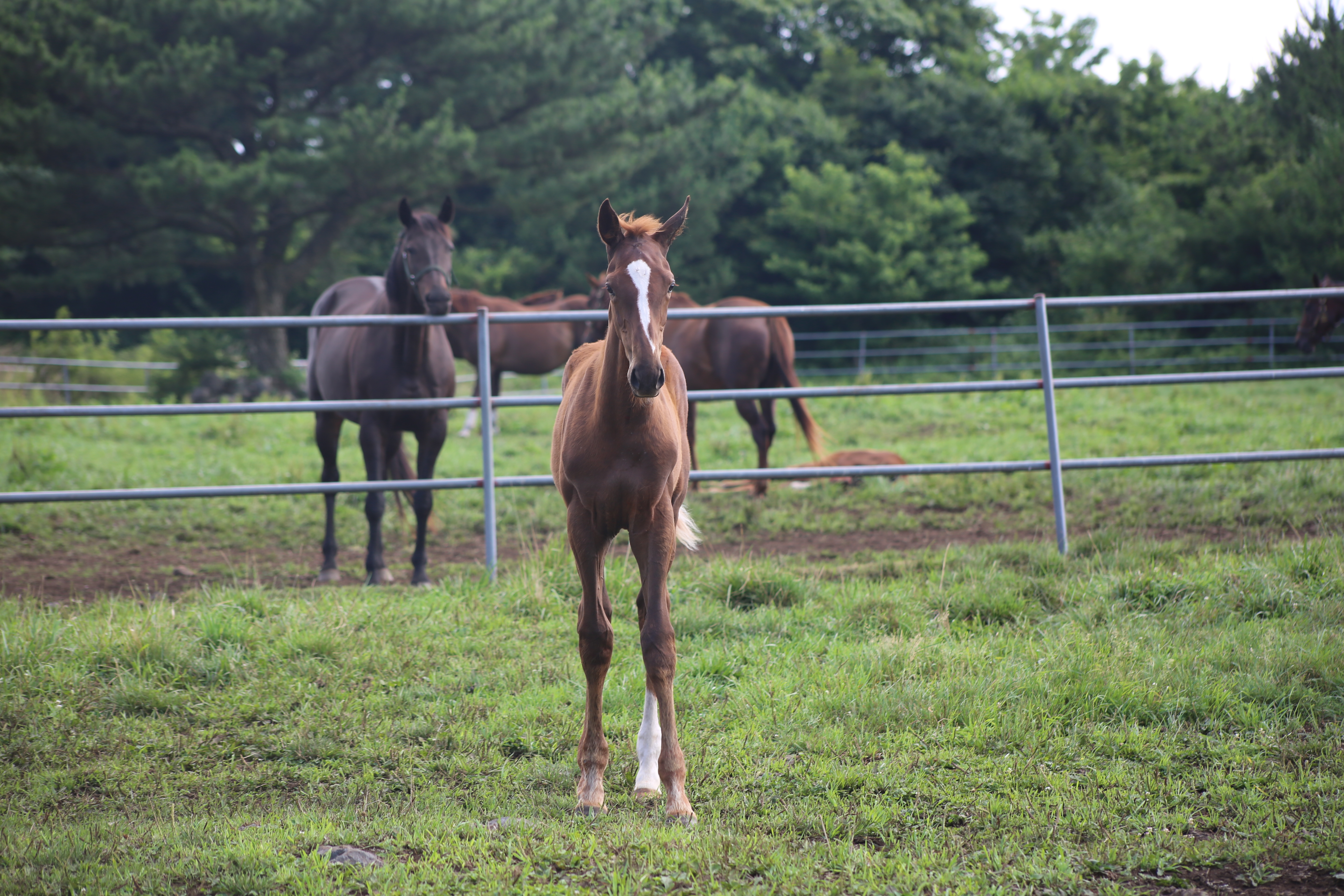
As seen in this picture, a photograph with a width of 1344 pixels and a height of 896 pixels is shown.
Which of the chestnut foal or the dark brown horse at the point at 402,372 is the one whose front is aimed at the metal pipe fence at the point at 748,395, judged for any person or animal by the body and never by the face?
the dark brown horse

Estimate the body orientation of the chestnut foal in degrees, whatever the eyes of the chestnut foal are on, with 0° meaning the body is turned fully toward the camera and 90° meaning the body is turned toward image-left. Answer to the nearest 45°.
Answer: approximately 0°

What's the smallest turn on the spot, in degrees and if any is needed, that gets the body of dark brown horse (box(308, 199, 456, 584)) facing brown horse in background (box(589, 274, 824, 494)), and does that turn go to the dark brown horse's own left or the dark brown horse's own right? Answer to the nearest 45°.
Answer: approximately 90° to the dark brown horse's own left

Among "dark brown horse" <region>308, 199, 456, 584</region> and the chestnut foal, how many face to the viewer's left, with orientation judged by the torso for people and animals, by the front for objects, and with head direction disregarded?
0

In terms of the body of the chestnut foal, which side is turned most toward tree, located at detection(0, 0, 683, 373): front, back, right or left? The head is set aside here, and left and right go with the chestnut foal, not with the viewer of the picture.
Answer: back

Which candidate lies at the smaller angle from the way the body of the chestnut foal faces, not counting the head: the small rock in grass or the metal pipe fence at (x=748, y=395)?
the small rock in grass

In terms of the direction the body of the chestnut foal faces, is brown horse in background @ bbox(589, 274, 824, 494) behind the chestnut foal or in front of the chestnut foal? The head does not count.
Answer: behind

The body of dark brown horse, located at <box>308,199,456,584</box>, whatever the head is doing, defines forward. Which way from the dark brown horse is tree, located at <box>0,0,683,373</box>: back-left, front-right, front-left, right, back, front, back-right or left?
back-left

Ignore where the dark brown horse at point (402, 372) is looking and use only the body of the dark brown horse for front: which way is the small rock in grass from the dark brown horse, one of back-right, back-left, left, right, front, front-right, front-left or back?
front-right

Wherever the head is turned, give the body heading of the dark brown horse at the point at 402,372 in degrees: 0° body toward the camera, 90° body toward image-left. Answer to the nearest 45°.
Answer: approximately 315°
